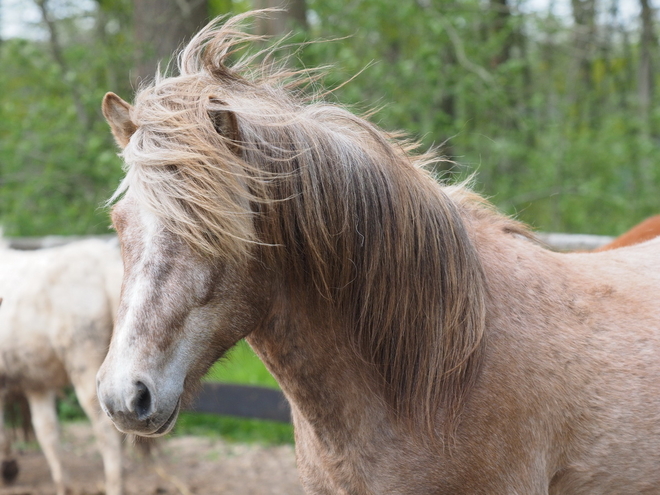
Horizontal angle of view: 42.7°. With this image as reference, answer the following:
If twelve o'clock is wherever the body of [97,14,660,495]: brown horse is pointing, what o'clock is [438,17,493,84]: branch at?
The branch is roughly at 5 o'clock from the brown horse.

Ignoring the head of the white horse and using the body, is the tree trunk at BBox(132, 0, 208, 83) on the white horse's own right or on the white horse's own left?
on the white horse's own right

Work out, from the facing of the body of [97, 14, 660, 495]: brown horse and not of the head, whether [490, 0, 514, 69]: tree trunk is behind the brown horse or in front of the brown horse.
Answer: behind

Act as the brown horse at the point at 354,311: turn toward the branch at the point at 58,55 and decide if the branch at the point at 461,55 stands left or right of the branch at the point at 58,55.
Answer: right

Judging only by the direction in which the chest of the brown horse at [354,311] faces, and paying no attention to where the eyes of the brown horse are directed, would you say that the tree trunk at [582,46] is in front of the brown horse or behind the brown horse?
behind

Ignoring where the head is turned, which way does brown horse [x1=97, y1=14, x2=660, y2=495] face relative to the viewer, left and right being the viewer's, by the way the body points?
facing the viewer and to the left of the viewer

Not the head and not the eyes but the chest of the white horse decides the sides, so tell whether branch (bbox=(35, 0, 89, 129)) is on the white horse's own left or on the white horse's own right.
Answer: on the white horse's own right
